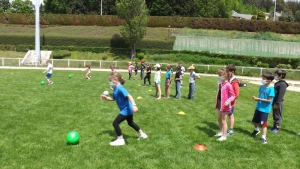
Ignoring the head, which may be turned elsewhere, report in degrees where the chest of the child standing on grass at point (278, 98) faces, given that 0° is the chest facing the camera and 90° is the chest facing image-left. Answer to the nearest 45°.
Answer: approximately 90°

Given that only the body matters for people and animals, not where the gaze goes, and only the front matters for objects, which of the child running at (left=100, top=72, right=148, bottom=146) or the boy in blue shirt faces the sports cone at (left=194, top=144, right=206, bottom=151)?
the boy in blue shirt

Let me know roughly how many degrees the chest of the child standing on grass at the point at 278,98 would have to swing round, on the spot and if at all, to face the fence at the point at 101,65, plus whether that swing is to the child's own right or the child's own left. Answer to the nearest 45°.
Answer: approximately 45° to the child's own right

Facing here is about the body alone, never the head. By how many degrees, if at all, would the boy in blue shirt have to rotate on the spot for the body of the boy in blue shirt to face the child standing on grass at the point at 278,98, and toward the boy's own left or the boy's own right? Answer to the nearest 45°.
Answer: approximately 135° to the boy's own right

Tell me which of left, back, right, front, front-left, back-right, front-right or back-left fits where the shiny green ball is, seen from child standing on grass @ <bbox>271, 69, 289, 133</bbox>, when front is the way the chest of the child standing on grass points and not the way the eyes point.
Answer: front-left

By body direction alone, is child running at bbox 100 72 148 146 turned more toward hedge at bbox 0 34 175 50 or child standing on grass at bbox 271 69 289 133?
the hedge

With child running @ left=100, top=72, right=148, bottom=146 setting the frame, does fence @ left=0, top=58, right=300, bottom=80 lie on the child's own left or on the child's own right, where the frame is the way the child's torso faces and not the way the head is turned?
on the child's own right

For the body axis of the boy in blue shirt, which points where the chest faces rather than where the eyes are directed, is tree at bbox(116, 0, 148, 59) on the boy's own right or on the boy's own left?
on the boy's own right

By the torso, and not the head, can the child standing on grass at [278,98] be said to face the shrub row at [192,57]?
no
